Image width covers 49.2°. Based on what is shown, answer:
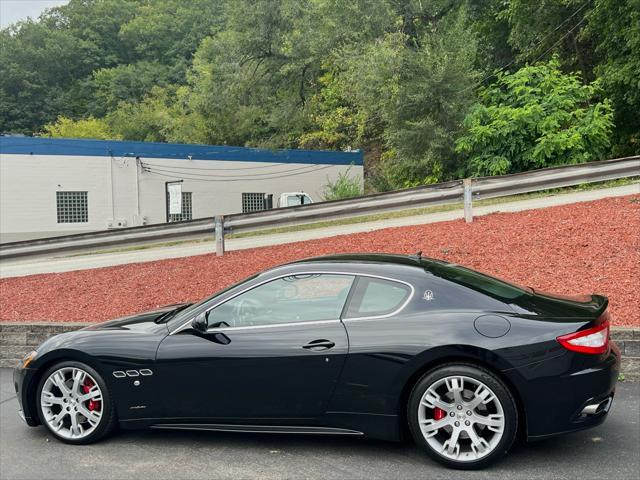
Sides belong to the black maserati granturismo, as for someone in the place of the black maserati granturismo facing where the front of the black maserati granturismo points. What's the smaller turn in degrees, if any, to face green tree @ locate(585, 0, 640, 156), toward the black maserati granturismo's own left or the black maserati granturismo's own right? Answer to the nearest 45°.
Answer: approximately 135° to the black maserati granturismo's own right

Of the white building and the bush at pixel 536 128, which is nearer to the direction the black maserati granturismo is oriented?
the white building

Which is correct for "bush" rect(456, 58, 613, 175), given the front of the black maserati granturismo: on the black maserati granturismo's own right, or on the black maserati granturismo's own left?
on the black maserati granturismo's own right

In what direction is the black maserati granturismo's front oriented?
to the viewer's left

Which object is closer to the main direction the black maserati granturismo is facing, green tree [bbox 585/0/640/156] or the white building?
the white building

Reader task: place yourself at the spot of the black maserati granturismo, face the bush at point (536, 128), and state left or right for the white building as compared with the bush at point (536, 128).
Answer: left

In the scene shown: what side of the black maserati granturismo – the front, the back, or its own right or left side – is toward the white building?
right
